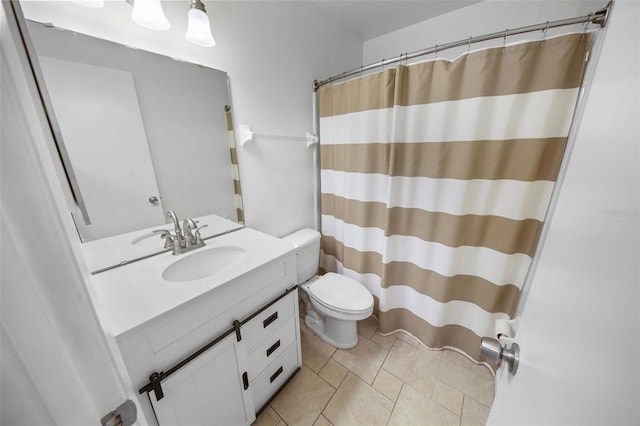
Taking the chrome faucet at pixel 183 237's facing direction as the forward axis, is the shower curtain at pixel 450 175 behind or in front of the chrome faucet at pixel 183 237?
in front

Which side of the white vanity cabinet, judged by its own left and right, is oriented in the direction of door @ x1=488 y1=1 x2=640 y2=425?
front

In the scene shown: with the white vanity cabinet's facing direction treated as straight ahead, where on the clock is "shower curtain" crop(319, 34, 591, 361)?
The shower curtain is roughly at 11 o'clock from the white vanity cabinet.

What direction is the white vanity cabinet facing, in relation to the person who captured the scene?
facing the viewer and to the right of the viewer

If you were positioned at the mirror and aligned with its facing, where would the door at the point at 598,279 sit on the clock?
The door is roughly at 1 o'clock from the mirror.

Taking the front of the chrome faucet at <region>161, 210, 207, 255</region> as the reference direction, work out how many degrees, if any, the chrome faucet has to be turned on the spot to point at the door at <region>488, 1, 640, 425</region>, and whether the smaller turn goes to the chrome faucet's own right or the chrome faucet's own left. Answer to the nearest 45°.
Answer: approximately 45° to the chrome faucet's own right

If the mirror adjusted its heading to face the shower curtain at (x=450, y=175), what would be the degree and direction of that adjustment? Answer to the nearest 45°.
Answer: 0° — it already faces it
